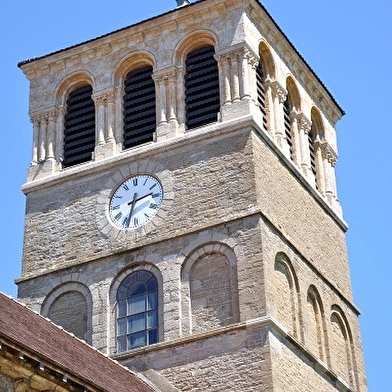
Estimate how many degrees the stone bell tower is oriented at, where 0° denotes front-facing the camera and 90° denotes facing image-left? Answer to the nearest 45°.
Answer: approximately 45°
